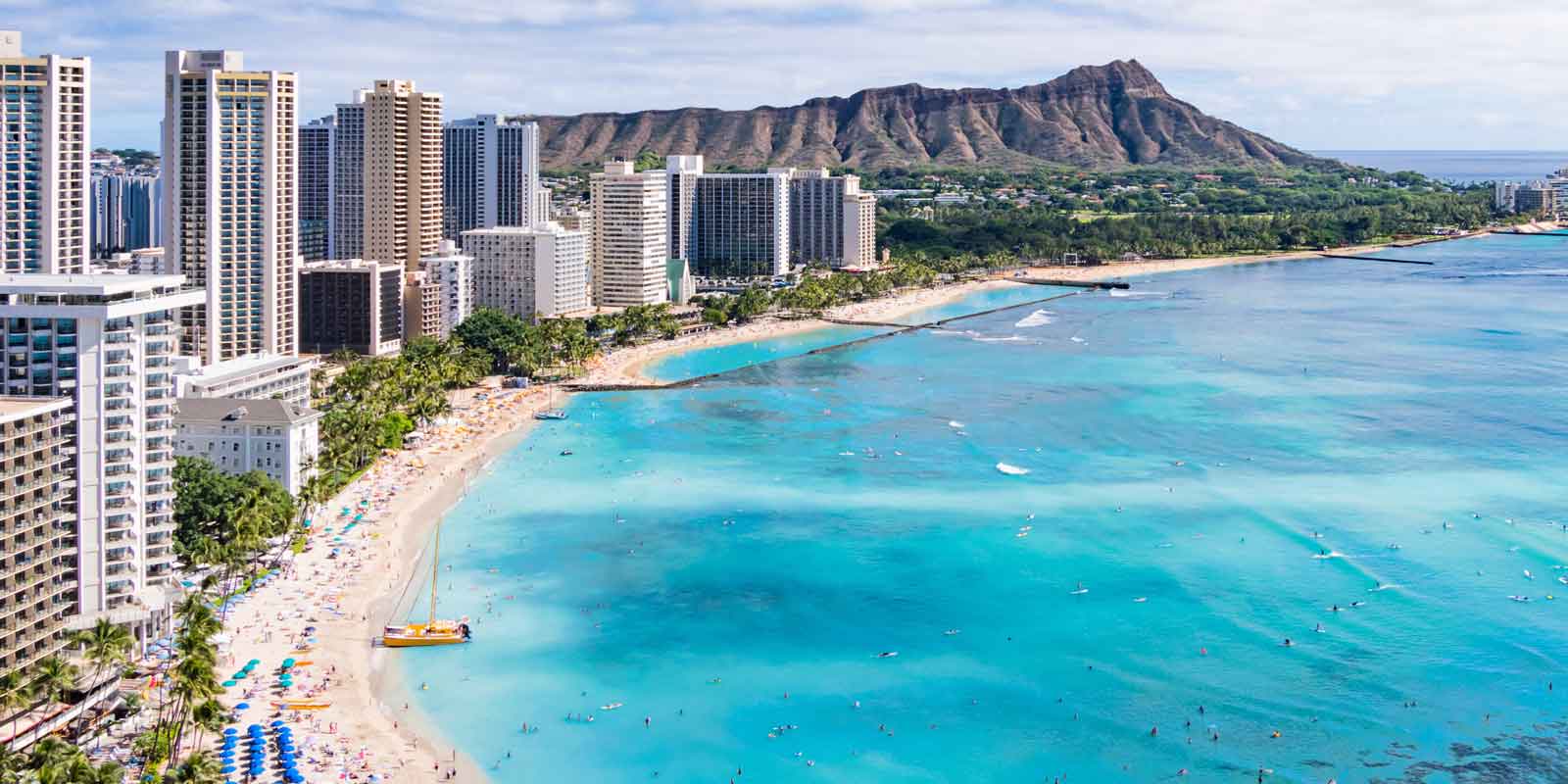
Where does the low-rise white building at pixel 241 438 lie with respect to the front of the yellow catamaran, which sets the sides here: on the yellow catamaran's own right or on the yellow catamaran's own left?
on the yellow catamaran's own right

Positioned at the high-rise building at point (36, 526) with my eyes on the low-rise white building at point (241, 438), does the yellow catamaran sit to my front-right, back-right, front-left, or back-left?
front-right

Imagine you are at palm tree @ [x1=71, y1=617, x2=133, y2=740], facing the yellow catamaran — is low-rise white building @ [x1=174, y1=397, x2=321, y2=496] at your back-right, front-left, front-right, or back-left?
front-left

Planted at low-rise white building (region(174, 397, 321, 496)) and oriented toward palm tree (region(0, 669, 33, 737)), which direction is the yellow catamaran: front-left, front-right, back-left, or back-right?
front-left

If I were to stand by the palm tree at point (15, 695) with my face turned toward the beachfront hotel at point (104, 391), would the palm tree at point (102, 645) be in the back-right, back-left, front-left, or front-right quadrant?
front-right

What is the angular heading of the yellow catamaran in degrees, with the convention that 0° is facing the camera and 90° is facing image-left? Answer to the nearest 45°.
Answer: approximately 90°

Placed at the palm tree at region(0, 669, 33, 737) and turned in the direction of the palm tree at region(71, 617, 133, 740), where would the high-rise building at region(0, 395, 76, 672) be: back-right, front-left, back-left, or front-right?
front-left
